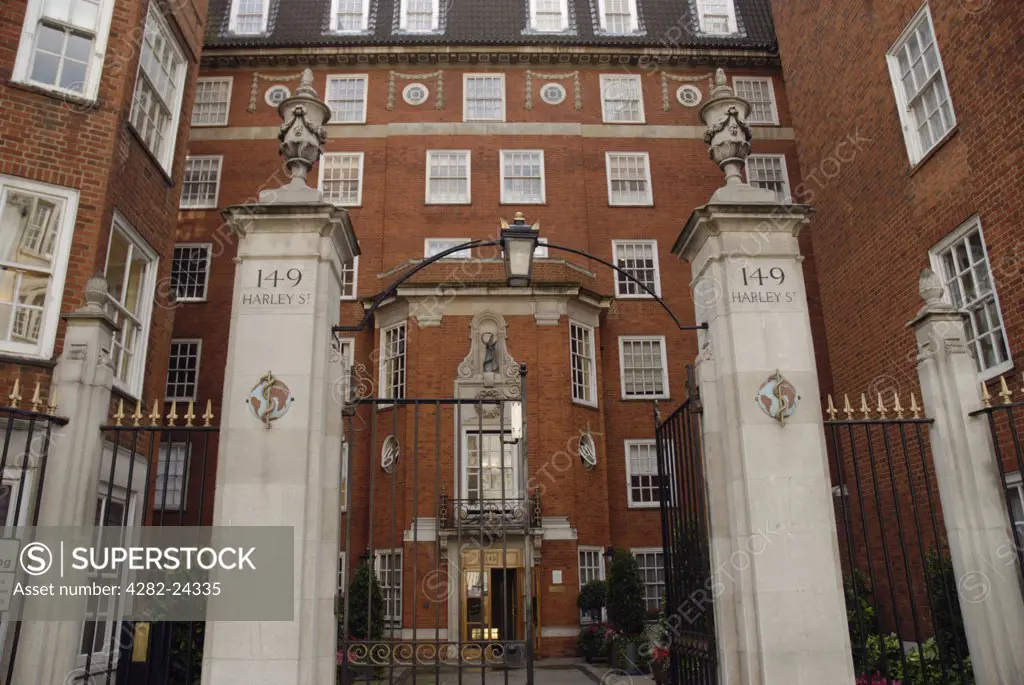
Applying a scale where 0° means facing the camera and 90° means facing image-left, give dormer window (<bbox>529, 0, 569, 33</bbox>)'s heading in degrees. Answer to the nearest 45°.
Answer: approximately 0°

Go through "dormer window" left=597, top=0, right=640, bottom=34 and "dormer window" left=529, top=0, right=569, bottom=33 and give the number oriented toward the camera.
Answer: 2

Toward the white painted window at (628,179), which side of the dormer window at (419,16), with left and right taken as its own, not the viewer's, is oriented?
left

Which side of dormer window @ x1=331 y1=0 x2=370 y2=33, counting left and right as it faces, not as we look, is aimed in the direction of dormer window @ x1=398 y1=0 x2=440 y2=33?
left

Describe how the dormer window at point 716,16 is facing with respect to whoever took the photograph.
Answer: facing the viewer

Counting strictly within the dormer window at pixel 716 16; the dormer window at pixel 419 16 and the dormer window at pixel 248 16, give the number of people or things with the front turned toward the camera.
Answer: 3

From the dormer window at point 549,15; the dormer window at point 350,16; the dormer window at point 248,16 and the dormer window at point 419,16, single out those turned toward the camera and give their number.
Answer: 4

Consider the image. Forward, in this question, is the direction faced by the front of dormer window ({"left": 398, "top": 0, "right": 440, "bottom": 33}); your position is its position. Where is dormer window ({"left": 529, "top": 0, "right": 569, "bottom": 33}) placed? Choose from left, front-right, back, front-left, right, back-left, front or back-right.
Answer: left

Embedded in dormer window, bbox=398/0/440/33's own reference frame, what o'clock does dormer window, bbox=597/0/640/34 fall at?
dormer window, bbox=597/0/640/34 is roughly at 9 o'clock from dormer window, bbox=398/0/440/33.

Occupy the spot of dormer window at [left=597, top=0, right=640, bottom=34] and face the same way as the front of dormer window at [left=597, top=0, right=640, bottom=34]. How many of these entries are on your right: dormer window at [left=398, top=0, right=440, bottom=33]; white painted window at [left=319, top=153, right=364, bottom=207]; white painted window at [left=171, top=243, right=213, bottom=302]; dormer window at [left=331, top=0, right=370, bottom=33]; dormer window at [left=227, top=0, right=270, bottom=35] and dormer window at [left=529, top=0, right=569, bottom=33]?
6

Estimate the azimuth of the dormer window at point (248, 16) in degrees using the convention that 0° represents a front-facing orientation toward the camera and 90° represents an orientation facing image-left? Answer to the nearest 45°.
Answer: approximately 0°

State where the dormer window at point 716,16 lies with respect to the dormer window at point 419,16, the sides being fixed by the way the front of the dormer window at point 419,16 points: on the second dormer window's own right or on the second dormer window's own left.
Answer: on the second dormer window's own left

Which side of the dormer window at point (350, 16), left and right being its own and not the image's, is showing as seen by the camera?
front

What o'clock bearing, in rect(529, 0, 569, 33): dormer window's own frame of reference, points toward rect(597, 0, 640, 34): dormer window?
rect(597, 0, 640, 34): dormer window is roughly at 9 o'clock from rect(529, 0, 569, 33): dormer window.
